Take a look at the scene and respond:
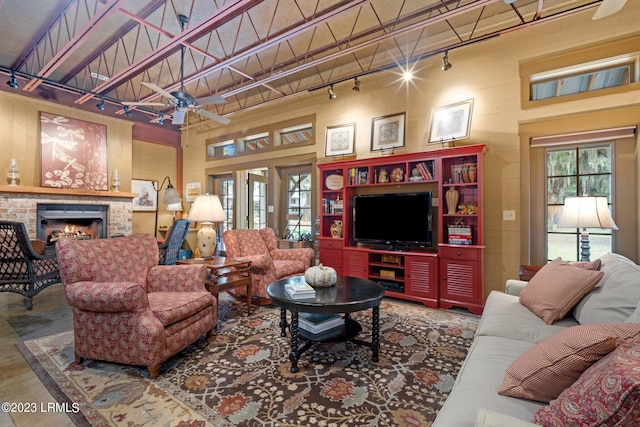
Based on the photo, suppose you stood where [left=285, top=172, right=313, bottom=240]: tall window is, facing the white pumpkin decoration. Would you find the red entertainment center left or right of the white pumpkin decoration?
left

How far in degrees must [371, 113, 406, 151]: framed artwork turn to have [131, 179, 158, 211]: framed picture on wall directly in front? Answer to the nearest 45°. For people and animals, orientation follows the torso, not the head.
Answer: approximately 45° to its right

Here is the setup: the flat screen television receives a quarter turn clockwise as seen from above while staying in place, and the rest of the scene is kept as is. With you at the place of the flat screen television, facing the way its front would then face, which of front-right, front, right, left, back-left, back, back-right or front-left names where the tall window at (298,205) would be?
front

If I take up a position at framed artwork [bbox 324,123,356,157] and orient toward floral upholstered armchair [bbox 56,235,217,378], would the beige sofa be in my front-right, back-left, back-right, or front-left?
front-left

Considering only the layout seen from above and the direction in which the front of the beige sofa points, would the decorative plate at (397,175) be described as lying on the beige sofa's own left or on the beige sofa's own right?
on the beige sofa's own right

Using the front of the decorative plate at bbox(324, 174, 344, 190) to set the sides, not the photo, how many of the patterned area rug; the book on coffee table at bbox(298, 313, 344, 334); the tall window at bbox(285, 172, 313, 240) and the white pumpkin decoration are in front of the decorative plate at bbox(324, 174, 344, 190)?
3

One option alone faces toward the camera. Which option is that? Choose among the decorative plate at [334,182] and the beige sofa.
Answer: the decorative plate

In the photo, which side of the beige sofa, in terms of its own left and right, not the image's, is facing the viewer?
left

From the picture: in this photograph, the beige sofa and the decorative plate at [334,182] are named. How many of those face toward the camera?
1

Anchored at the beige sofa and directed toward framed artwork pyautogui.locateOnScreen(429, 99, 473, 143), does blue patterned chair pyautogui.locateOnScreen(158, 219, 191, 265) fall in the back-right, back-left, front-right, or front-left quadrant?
front-left

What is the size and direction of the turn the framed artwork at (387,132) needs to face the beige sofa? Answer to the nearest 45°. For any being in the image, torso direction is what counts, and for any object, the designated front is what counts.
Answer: approximately 45° to its left

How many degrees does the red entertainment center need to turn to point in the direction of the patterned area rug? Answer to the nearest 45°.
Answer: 0° — it already faces it

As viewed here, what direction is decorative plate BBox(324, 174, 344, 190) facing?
toward the camera

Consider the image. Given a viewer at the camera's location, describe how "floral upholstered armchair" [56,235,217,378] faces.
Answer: facing the viewer and to the right of the viewer
